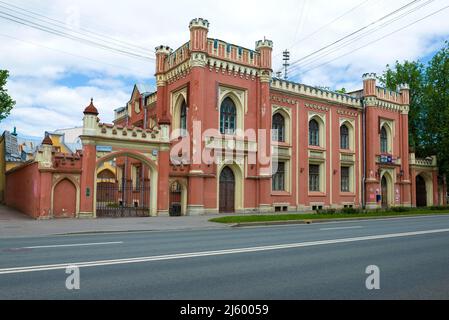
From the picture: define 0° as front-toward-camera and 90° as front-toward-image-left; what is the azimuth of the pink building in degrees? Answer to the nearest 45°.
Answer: approximately 315°

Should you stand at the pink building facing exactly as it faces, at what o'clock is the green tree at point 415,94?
The green tree is roughly at 9 o'clock from the pink building.

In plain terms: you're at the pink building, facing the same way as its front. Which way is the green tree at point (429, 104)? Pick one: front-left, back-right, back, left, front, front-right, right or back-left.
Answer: left

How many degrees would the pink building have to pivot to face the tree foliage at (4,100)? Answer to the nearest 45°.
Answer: approximately 135° to its right
